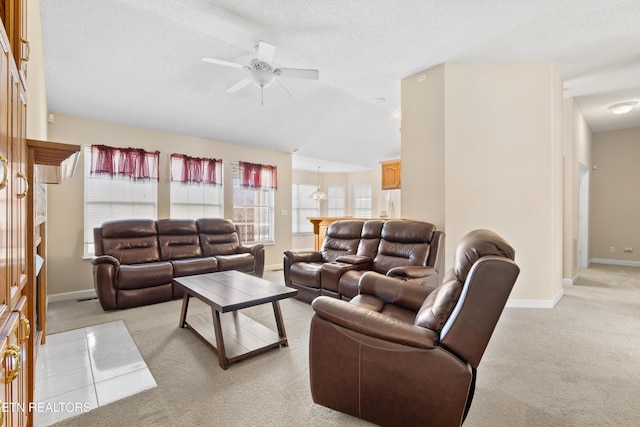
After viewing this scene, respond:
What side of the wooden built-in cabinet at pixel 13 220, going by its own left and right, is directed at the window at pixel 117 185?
left

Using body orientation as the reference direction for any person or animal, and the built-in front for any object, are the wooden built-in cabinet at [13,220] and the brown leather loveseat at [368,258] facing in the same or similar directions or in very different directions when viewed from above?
very different directions

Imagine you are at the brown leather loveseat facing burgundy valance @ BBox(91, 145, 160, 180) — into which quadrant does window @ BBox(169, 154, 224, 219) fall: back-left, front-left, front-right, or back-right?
front-right

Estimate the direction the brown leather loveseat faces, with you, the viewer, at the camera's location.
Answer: facing the viewer and to the left of the viewer

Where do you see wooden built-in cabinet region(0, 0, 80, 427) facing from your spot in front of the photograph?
facing to the right of the viewer

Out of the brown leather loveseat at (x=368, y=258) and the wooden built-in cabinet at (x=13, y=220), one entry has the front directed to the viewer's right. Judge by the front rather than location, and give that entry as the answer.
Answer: the wooden built-in cabinet

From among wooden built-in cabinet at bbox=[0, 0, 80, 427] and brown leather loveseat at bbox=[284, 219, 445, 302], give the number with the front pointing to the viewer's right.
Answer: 1

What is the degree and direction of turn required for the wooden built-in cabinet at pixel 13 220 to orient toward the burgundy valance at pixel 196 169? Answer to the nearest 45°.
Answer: approximately 45° to its left

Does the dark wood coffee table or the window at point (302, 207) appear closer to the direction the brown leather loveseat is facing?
the dark wood coffee table

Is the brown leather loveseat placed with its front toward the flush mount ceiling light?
no

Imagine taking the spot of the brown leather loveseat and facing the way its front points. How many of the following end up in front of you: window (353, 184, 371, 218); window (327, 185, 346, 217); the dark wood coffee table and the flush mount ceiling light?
1

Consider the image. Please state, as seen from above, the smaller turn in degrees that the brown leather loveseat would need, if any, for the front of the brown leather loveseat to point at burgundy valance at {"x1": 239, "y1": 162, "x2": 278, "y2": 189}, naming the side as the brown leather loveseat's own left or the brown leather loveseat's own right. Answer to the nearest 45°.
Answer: approximately 90° to the brown leather loveseat's own right

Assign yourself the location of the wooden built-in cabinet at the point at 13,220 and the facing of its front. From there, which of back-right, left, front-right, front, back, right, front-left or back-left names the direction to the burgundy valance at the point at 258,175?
front-left

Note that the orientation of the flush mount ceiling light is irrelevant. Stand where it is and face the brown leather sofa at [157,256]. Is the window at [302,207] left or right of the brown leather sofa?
right

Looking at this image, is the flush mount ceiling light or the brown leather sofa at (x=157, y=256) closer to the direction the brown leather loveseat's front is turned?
the brown leather sofa
